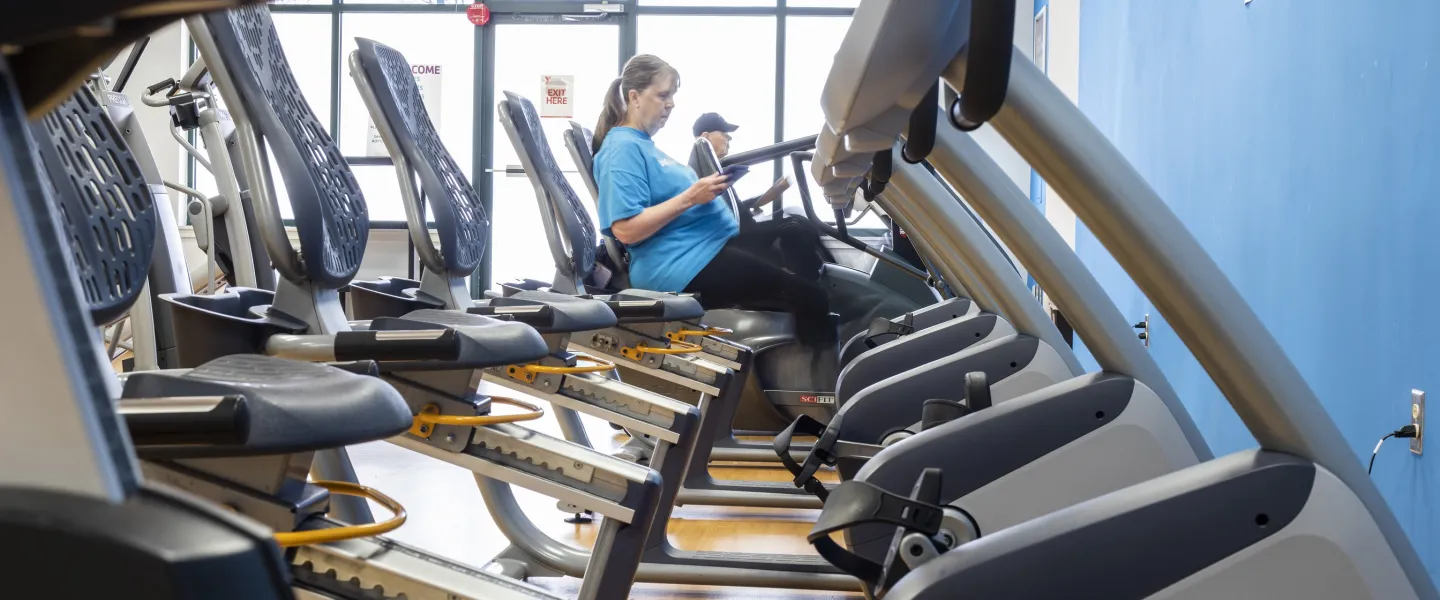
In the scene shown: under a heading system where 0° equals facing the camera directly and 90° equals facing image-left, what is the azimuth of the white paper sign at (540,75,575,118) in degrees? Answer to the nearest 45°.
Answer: approximately 0°

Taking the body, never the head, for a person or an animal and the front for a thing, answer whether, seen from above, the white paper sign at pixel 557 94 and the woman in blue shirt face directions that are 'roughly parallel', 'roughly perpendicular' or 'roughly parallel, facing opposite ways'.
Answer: roughly perpendicular

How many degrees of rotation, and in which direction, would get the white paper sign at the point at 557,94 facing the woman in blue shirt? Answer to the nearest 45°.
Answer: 0° — it already faces them

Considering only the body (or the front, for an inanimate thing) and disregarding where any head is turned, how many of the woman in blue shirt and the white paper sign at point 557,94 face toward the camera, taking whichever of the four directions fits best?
1

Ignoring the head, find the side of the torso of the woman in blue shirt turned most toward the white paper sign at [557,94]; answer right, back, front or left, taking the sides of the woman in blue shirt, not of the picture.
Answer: left

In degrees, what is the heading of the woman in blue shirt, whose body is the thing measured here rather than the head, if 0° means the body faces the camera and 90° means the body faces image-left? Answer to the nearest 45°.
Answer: approximately 270°
